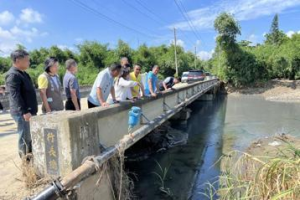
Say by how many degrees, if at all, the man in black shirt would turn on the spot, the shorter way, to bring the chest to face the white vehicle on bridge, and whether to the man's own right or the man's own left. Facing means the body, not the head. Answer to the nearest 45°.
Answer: approximately 45° to the man's own left

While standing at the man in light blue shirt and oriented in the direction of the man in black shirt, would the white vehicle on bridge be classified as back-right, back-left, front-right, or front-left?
back-right

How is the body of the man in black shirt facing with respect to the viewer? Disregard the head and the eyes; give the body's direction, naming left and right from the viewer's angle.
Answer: facing to the right of the viewer

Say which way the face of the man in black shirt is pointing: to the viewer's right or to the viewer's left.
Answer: to the viewer's right

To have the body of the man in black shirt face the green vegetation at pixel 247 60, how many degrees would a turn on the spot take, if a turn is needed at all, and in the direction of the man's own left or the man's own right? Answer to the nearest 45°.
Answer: approximately 45° to the man's own left
